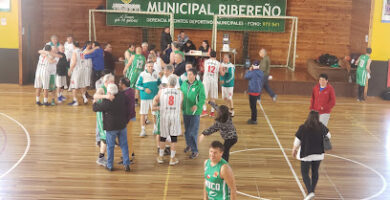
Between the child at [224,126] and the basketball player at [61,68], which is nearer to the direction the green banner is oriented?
the child

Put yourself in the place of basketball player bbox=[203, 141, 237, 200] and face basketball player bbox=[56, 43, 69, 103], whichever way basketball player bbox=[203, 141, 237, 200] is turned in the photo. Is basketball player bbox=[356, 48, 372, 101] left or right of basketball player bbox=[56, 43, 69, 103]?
right

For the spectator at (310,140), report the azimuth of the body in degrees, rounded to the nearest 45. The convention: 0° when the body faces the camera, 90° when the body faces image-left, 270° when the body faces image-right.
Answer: approximately 180°

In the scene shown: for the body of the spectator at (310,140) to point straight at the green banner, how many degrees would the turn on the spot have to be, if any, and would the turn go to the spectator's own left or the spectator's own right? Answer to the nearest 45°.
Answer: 0° — they already face it

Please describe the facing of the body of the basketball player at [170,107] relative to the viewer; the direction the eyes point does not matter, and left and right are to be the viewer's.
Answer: facing away from the viewer

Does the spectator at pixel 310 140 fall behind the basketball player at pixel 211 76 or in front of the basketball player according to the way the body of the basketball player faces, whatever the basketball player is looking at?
behind

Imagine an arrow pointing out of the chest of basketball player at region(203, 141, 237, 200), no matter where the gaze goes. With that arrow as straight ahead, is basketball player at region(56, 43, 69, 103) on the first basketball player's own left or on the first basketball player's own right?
on the first basketball player's own right

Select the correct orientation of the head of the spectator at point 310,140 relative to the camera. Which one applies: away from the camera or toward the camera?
away from the camera

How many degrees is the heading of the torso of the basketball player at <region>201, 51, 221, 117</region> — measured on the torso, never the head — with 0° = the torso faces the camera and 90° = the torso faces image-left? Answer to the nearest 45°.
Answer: approximately 180°

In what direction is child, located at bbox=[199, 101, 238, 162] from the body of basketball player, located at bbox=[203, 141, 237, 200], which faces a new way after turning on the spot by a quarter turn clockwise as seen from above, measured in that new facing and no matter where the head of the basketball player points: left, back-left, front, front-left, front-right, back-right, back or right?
front-right
